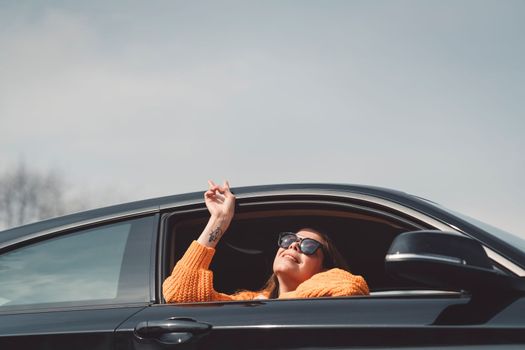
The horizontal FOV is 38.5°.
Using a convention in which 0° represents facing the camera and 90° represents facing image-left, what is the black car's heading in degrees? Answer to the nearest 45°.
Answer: approximately 270°
